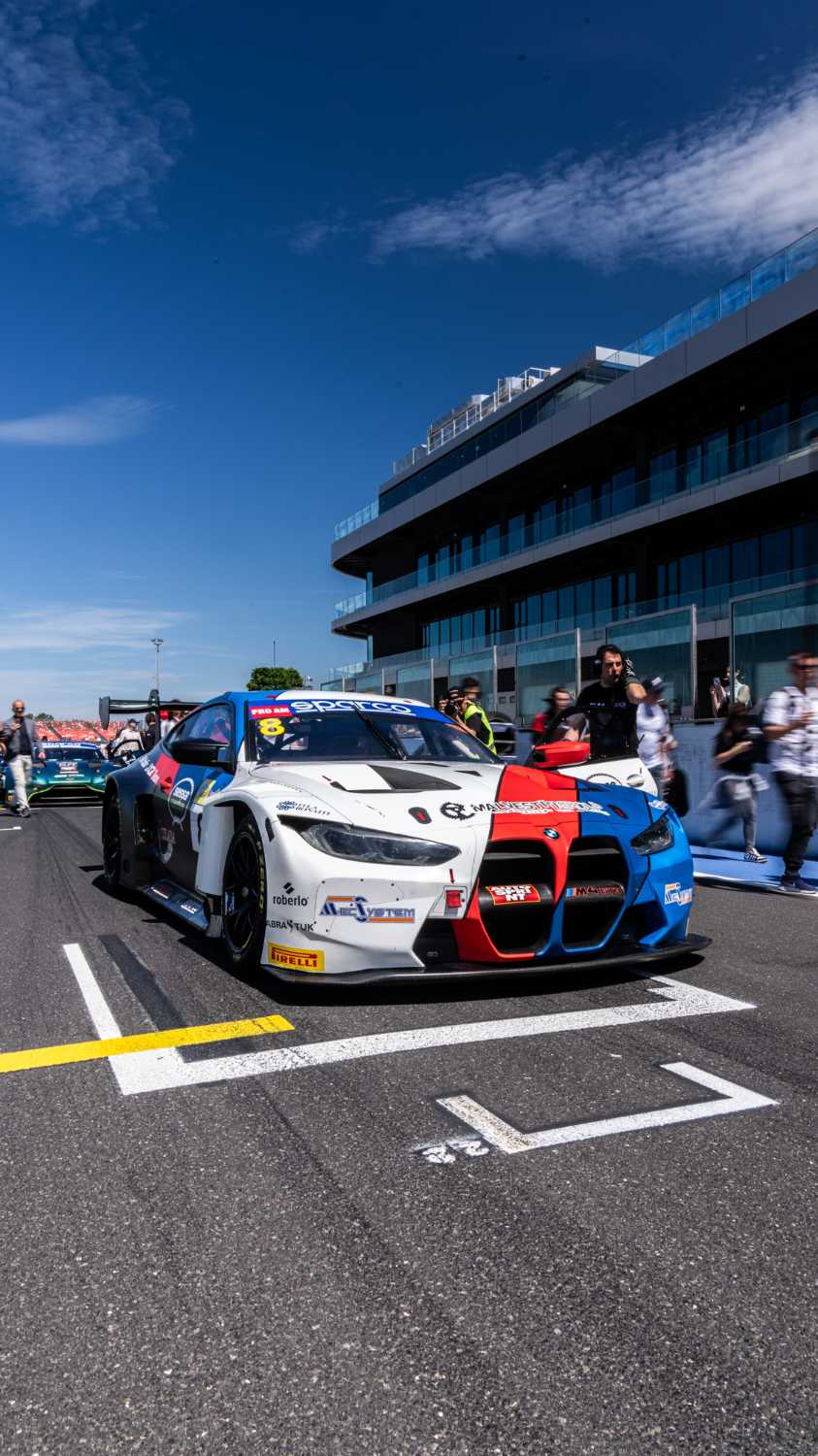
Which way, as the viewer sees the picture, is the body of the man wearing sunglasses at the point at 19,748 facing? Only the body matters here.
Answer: toward the camera

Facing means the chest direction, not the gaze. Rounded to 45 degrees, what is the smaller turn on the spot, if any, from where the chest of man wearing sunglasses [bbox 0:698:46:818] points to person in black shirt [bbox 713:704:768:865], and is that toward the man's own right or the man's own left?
approximately 45° to the man's own left

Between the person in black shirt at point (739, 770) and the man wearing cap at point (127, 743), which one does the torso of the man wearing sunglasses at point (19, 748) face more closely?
the person in black shirt

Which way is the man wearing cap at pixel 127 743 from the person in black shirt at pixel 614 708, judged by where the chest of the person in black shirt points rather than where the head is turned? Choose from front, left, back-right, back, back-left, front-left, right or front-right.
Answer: back-right

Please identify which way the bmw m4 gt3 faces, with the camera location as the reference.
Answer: facing the viewer and to the right of the viewer

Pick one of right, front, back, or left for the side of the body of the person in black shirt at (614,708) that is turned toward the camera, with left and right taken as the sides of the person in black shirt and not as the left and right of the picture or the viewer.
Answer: front

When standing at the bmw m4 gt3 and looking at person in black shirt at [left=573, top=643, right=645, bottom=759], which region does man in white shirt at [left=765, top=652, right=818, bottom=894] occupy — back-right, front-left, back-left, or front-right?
front-right

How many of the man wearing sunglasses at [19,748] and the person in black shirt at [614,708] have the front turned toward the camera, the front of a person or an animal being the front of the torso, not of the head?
2

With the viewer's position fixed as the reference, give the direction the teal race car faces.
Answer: facing the viewer

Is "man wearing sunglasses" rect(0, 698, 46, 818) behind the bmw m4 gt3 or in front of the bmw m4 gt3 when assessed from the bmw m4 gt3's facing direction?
behind

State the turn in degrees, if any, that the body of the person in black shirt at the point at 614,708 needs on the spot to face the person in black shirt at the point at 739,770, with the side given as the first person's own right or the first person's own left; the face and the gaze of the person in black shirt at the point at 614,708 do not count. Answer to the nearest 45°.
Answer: approximately 135° to the first person's own left

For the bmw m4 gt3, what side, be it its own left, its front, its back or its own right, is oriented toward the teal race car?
back

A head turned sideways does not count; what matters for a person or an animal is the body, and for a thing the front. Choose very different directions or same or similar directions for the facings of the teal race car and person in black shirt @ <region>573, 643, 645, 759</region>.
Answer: same or similar directions

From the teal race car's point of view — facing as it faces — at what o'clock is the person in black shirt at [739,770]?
The person in black shirt is roughly at 11 o'clock from the teal race car.

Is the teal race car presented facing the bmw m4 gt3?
yes
